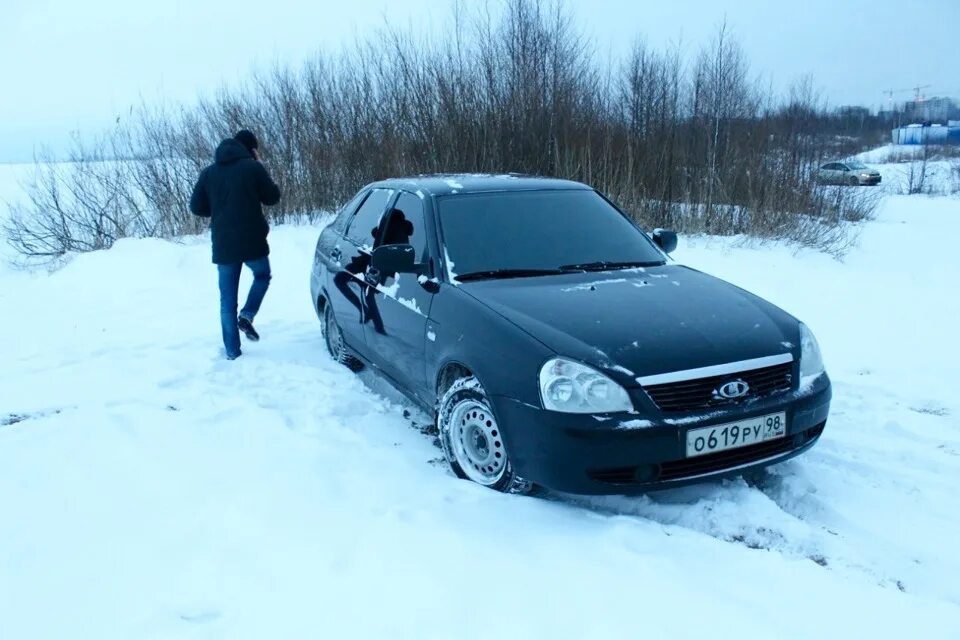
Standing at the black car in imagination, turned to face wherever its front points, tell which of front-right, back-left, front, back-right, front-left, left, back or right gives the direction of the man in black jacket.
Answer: back
